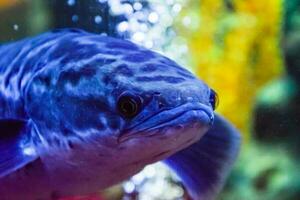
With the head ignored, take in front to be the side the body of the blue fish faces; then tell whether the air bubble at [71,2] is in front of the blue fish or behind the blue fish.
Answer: behind

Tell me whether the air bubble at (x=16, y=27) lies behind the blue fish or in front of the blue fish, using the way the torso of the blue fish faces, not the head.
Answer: behind

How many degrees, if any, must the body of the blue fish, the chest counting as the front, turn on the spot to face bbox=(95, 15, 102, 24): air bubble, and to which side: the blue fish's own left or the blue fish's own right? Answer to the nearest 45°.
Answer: approximately 135° to the blue fish's own left

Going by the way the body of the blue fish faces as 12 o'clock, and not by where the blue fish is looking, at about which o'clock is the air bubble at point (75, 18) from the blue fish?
The air bubble is roughly at 7 o'clock from the blue fish.

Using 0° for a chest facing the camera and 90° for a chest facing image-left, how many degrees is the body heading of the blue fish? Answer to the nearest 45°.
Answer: approximately 315°
